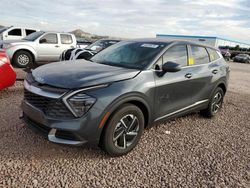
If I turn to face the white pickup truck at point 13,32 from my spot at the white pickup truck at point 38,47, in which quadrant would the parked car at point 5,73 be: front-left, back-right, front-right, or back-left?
back-left

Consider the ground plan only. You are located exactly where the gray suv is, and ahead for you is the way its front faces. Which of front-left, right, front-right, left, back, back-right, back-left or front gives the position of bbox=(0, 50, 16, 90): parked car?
right

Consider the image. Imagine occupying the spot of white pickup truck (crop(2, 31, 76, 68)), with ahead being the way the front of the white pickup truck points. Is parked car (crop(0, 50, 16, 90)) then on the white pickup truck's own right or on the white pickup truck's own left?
on the white pickup truck's own left

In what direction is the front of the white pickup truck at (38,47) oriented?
to the viewer's left
